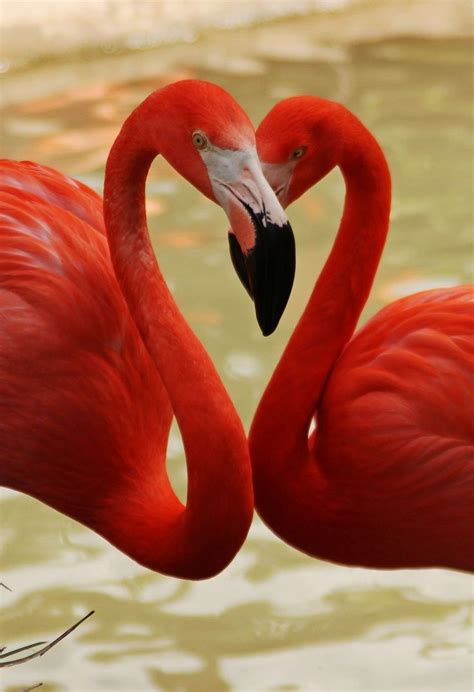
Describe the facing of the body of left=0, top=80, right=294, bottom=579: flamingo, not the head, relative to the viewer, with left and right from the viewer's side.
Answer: facing to the right of the viewer

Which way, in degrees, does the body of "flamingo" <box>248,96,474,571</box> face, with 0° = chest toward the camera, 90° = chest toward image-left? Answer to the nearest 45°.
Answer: approximately 90°

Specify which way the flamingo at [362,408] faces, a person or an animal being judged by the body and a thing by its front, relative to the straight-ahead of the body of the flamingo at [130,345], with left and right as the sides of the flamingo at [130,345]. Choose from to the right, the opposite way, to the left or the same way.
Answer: the opposite way

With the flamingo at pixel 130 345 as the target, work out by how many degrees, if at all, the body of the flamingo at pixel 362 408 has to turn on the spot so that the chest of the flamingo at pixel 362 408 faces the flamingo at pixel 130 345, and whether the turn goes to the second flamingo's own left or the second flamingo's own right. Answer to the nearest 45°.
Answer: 0° — it already faces it

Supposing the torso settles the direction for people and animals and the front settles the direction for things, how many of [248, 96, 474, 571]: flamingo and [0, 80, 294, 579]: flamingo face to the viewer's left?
1

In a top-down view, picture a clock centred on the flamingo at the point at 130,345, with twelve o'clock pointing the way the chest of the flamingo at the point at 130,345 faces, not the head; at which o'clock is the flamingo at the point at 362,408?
the flamingo at the point at 362,408 is roughly at 12 o'clock from the flamingo at the point at 130,345.
